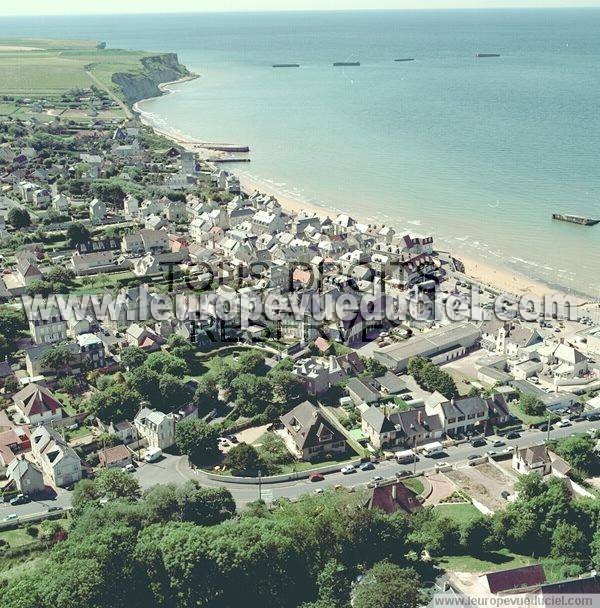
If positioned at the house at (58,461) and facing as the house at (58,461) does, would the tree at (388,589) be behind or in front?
in front

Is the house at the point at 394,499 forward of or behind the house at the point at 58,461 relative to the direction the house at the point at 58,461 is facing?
forward

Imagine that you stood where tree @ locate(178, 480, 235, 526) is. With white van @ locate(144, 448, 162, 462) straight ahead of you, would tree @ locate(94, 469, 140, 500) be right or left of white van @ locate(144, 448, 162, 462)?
left

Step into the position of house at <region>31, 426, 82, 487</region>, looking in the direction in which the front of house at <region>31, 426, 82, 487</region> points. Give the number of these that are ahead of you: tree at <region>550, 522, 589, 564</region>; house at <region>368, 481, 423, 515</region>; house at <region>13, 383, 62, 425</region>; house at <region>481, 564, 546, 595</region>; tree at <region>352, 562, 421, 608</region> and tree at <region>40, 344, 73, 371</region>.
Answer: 4

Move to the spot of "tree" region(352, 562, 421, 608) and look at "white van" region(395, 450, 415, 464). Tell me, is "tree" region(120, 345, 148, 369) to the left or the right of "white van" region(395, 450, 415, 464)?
left

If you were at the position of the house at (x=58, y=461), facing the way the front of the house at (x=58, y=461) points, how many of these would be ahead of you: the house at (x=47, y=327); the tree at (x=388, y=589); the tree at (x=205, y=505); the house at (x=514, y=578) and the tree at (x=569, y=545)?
4

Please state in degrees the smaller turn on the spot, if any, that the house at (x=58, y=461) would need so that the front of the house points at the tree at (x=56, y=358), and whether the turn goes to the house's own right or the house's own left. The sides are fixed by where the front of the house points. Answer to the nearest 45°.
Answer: approximately 135° to the house's own left

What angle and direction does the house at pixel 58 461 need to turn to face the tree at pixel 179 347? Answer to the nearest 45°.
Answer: approximately 90° to its left

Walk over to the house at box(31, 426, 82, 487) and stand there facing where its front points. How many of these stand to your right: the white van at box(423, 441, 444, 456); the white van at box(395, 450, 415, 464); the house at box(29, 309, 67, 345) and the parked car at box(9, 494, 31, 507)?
1

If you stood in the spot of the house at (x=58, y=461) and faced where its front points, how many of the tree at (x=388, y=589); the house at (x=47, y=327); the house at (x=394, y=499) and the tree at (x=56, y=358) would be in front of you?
2

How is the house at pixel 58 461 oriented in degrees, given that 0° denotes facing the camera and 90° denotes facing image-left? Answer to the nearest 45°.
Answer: approximately 315°

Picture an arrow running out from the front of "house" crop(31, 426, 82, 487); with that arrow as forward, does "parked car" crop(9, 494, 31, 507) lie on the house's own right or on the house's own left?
on the house's own right

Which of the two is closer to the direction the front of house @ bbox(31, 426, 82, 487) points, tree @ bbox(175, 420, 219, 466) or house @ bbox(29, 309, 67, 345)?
the tree

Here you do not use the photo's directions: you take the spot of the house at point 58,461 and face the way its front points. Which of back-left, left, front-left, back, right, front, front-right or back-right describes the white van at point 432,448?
front-left

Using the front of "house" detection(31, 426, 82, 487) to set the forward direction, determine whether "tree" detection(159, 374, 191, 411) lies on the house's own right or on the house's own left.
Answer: on the house's own left

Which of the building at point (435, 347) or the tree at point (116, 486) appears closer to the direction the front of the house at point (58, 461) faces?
the tree

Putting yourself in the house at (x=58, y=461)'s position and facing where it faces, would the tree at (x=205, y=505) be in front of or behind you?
in front
